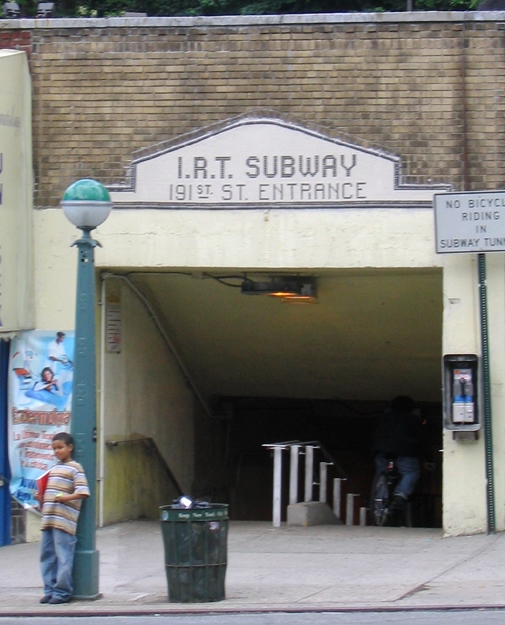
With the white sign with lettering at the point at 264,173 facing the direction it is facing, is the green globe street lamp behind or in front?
in front

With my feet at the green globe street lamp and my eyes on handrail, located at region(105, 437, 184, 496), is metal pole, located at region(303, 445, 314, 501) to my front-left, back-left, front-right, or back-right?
front-right

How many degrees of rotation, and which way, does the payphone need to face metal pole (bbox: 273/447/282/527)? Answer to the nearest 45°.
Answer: approximately 135° to its right

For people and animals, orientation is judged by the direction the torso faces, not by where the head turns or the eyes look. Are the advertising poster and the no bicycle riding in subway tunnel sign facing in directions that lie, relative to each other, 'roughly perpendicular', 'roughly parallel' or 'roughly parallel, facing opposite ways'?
roughly parallel

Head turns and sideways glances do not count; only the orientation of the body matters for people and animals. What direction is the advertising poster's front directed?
toward the camera

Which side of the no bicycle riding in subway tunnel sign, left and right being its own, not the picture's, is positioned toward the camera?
front

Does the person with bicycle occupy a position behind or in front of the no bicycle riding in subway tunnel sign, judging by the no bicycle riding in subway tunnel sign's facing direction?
behind

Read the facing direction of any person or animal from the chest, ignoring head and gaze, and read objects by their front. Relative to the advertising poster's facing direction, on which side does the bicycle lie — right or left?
on its left

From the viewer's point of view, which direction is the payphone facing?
toward the camera

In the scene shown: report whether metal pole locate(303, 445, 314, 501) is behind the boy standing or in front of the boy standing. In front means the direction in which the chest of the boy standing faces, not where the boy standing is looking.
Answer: behind
